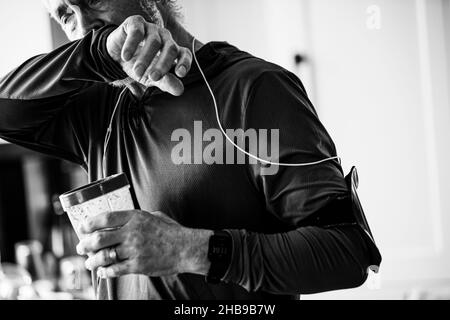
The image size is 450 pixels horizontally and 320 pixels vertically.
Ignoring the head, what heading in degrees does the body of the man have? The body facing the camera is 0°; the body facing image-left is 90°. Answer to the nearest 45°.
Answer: approximately 45°
